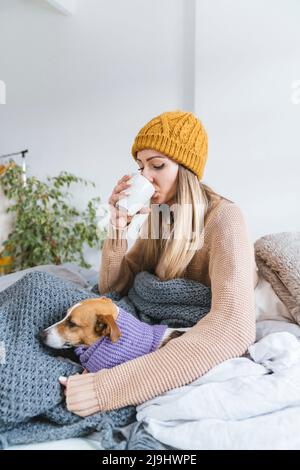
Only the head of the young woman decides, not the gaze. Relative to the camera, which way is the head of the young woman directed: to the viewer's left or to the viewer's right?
to the viewer's left

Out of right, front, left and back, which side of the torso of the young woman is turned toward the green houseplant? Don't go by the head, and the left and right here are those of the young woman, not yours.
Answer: right

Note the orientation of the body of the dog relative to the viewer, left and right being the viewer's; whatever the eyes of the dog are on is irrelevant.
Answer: facing to the left of the viewer

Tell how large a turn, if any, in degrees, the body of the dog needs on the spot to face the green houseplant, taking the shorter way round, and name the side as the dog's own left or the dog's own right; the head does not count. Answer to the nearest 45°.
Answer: approximately 90° to the dog's own right
